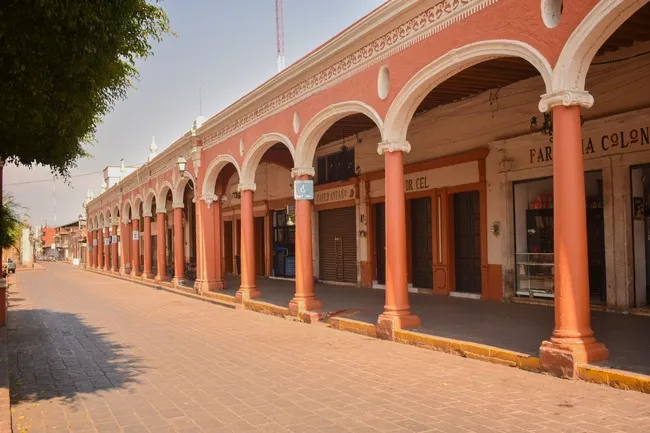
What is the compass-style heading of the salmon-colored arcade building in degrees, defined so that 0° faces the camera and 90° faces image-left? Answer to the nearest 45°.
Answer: approximately 45°

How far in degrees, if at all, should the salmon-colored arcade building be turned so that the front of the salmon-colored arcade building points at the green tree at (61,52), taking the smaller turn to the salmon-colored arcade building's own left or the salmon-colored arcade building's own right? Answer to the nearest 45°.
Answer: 0° — it already faces it
